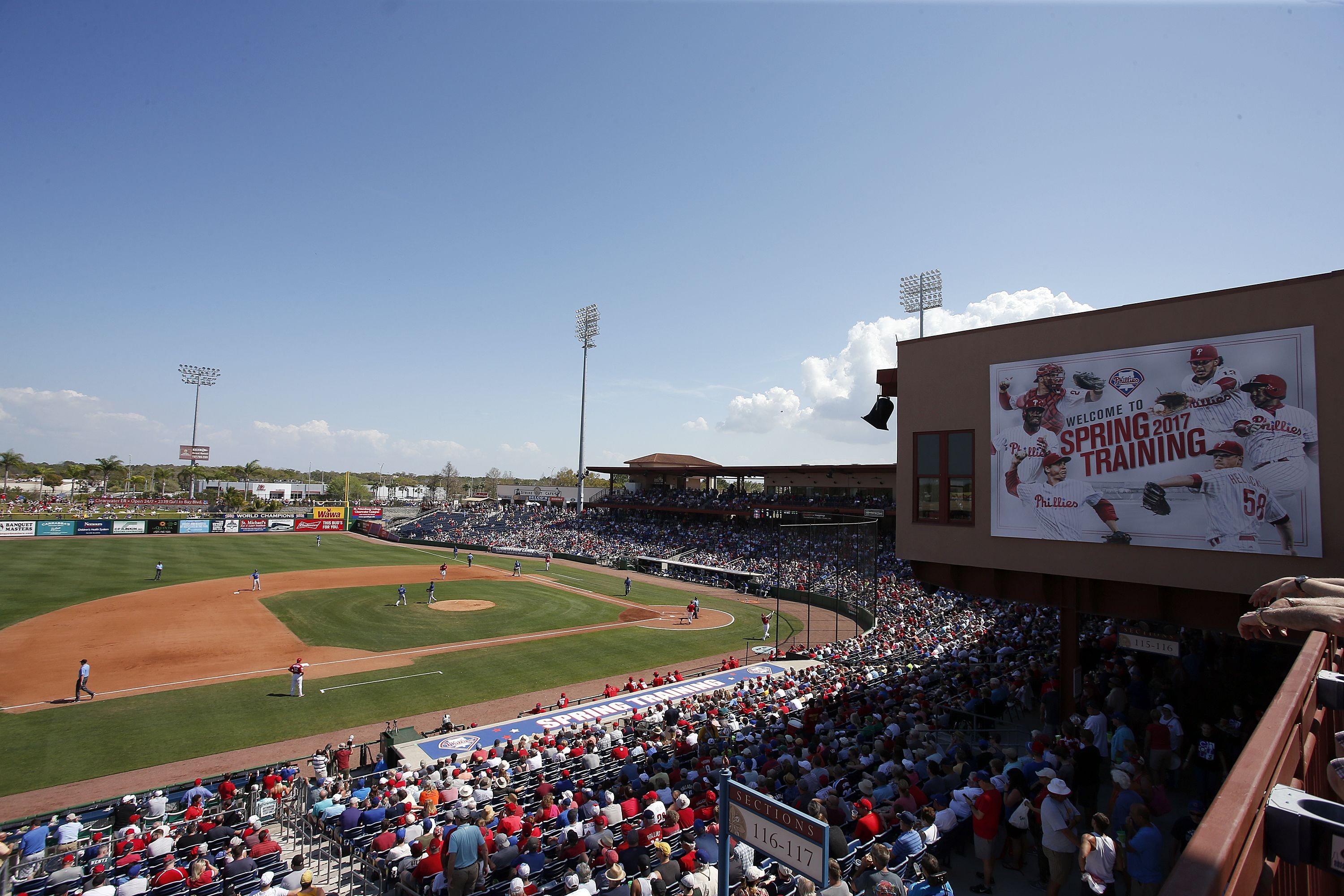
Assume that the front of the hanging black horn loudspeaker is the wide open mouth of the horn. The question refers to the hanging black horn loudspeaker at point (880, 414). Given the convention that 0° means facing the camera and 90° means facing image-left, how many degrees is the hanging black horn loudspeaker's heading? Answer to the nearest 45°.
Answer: approximately 90°

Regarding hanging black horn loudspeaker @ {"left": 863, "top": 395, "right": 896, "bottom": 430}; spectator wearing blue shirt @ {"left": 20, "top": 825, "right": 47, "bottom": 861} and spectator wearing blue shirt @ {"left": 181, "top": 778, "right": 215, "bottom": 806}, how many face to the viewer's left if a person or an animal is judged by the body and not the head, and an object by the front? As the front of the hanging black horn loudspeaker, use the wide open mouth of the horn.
1

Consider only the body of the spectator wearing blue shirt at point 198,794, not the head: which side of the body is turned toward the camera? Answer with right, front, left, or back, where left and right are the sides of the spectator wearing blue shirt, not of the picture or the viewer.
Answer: back

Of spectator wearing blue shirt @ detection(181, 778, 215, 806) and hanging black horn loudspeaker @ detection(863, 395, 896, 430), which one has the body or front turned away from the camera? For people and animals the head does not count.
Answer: the spectator wearing blue shirt

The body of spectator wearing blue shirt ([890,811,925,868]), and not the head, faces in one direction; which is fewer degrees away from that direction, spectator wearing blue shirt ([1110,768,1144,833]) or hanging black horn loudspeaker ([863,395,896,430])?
the hanging black horn loudspeaker

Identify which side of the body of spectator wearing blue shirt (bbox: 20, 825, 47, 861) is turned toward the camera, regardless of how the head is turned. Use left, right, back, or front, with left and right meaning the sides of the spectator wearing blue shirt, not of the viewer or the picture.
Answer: back

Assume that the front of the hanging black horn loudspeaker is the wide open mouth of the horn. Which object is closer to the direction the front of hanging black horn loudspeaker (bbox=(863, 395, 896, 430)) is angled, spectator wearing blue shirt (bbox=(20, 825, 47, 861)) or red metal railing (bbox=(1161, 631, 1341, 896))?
the spectator wearing blue shirt

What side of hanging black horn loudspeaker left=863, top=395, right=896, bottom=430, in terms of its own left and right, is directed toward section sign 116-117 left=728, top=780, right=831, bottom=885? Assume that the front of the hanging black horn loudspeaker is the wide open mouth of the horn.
left

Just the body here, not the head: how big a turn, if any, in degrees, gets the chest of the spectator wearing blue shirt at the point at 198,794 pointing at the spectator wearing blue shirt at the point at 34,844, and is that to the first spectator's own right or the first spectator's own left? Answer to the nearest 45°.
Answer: approximately 135° to the first spectator's own left

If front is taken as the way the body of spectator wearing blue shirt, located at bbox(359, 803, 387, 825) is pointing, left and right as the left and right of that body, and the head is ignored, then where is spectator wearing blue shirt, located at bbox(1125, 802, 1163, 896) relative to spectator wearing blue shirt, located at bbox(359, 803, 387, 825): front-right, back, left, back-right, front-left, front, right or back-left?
back-right

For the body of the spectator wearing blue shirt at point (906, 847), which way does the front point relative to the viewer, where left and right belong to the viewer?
facing away from the viewer and to the left of the viewer

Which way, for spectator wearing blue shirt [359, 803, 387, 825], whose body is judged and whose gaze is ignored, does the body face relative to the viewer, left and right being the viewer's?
facing away from the viewer

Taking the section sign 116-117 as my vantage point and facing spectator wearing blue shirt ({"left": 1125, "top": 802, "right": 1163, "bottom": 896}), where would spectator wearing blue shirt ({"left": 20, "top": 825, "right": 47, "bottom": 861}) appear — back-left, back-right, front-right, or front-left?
back-left
